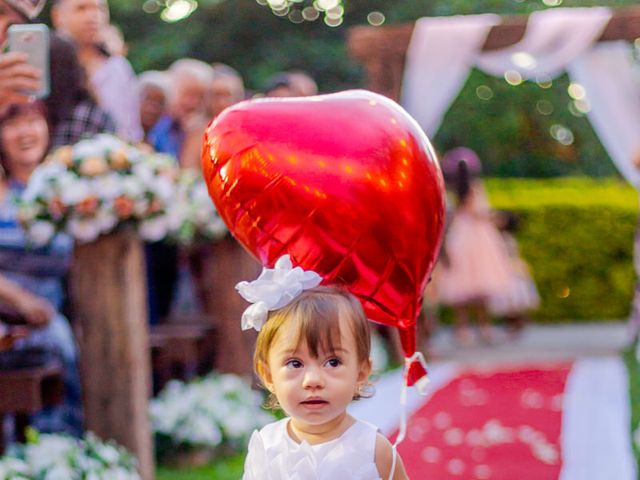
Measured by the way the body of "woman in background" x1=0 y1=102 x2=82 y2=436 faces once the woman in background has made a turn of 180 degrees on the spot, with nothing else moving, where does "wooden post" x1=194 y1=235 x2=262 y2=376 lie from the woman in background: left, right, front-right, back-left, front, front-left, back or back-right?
right

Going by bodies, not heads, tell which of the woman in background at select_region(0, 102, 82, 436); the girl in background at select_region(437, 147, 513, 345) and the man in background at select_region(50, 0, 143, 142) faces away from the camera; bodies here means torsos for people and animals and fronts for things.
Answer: the girl in background at select_region(437, 147, 513, 345)

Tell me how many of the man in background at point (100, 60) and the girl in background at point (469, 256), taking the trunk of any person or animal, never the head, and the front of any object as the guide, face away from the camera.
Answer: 1

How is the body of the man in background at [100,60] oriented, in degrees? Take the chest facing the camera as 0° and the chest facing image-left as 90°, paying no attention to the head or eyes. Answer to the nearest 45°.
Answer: approximately 315°

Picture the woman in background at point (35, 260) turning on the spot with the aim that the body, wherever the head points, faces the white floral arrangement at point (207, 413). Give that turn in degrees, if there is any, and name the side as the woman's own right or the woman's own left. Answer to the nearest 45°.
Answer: approximately 90° to the woman's own left

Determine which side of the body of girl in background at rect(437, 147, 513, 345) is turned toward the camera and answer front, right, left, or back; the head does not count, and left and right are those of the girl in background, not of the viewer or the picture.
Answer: back

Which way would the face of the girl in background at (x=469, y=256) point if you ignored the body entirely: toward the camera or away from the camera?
away from the camera

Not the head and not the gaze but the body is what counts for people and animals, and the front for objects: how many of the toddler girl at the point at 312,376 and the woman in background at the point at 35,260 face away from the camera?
0

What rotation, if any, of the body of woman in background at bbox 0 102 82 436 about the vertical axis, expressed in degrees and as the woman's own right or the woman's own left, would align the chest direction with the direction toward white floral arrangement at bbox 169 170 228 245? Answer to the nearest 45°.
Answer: approximately 90° to the woman's own left

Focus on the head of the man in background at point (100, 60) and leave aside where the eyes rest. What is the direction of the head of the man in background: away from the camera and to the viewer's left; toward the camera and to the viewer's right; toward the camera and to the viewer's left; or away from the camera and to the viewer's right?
toward the camera and to the viewer's right
